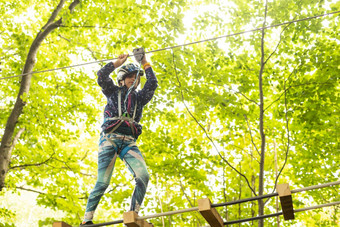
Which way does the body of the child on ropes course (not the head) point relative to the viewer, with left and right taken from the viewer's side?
facing the viewer
